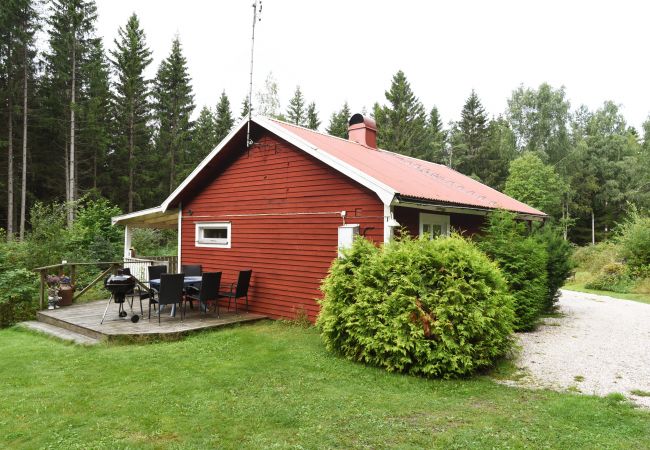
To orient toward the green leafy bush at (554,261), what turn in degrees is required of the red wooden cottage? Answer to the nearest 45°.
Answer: approximately 45° to its left

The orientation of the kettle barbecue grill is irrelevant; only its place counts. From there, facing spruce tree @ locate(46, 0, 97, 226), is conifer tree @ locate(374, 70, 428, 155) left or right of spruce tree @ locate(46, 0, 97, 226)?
right

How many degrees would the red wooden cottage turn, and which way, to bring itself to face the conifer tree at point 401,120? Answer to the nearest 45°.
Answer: approximately 135° to its left

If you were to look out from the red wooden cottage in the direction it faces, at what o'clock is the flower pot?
The flower pot is roughly at 5 o'clock from the red wooden cottage.

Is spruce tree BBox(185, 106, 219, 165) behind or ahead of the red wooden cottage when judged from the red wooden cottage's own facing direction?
behind

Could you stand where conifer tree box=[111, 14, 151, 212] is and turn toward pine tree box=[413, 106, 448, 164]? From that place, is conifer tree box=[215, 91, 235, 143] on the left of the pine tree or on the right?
left

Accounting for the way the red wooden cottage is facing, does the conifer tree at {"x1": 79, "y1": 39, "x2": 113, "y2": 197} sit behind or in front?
behind

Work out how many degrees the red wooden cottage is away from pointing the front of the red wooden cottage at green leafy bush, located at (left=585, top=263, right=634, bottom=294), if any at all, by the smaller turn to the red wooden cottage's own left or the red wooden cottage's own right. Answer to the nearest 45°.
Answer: approximately 90° to the red wooden cottage's own left
